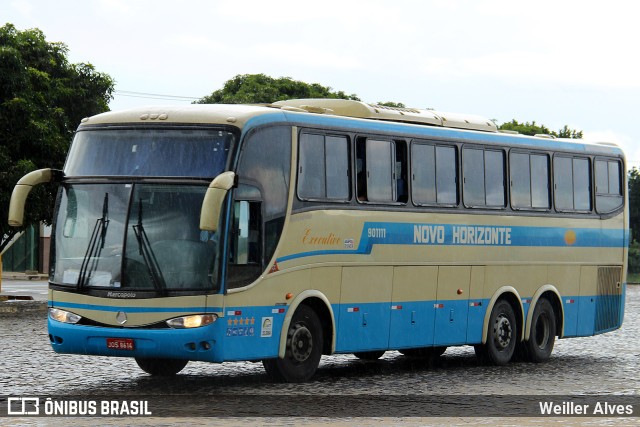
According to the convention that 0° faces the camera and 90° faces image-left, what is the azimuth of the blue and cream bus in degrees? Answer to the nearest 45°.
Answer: approximately 45°

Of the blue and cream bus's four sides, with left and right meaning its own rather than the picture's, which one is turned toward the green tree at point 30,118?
right
